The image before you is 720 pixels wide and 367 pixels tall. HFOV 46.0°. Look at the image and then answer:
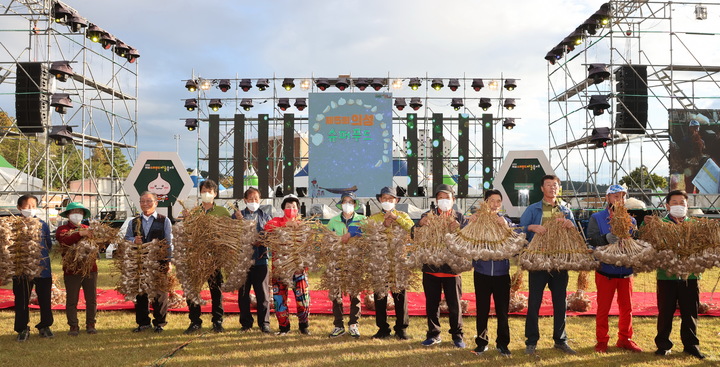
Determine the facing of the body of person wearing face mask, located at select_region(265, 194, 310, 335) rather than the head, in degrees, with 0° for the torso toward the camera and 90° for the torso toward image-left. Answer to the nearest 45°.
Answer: approximately 0°

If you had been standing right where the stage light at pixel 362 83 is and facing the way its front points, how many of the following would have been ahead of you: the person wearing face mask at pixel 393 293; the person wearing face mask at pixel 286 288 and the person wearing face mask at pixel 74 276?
3

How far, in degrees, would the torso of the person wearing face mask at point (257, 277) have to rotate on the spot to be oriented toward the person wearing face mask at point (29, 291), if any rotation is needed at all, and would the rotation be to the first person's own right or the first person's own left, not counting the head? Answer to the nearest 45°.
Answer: approximately 90° to the first person's own right

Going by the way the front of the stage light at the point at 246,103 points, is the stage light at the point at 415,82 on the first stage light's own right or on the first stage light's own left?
on the first stage light's own left
